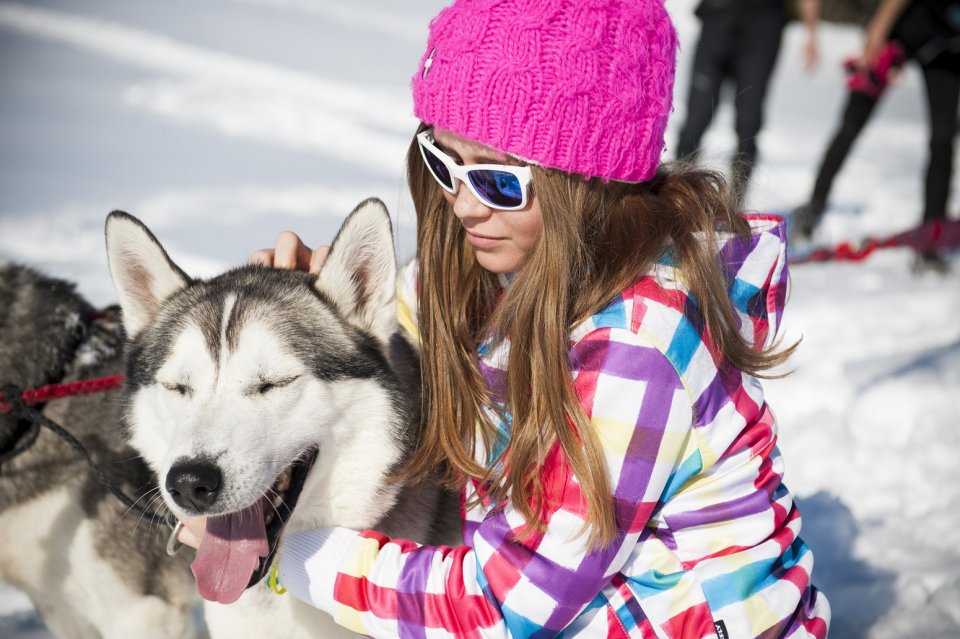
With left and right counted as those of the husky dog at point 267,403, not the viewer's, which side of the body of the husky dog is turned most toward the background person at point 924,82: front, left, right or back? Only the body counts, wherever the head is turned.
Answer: back

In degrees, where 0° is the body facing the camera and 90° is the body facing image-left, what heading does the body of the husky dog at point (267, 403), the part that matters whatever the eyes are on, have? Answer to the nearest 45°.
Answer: approximately 45°
